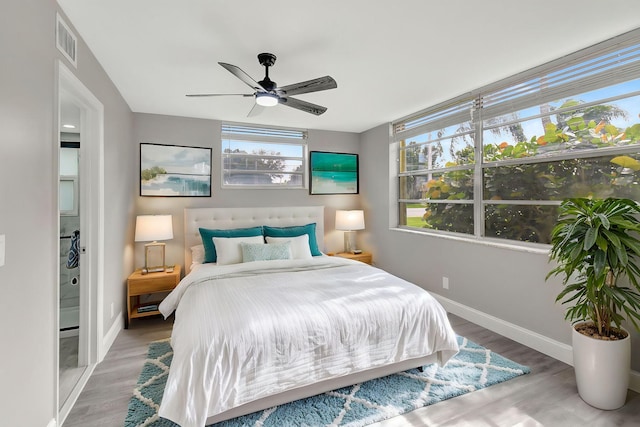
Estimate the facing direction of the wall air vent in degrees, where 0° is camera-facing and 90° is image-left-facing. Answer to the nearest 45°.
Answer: approximately 270°

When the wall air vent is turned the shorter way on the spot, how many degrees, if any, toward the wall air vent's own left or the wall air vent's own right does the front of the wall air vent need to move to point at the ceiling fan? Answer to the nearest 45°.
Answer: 0° — it already faces it

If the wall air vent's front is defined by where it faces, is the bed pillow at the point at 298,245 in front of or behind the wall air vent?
in front

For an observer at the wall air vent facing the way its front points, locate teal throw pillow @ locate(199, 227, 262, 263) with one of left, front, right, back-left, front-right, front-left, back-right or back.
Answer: front-left

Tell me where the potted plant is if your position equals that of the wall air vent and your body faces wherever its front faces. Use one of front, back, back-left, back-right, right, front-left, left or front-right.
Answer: front-right

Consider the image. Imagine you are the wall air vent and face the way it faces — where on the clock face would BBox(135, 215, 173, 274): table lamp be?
The table lamp is roughly at 10 o'clock from the wall air vent.

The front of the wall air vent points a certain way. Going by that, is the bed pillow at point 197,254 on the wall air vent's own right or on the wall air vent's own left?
on the wall air vent's own left

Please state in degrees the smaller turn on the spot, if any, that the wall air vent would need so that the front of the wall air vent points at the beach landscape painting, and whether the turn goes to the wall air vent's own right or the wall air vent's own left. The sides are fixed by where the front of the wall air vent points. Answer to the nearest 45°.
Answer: approximately 45° to the wall air vent's own left

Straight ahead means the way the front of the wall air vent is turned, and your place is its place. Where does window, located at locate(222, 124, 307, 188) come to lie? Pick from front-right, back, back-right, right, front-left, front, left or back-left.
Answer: front-left

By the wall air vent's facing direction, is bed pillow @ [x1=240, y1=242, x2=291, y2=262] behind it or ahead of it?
ahead
